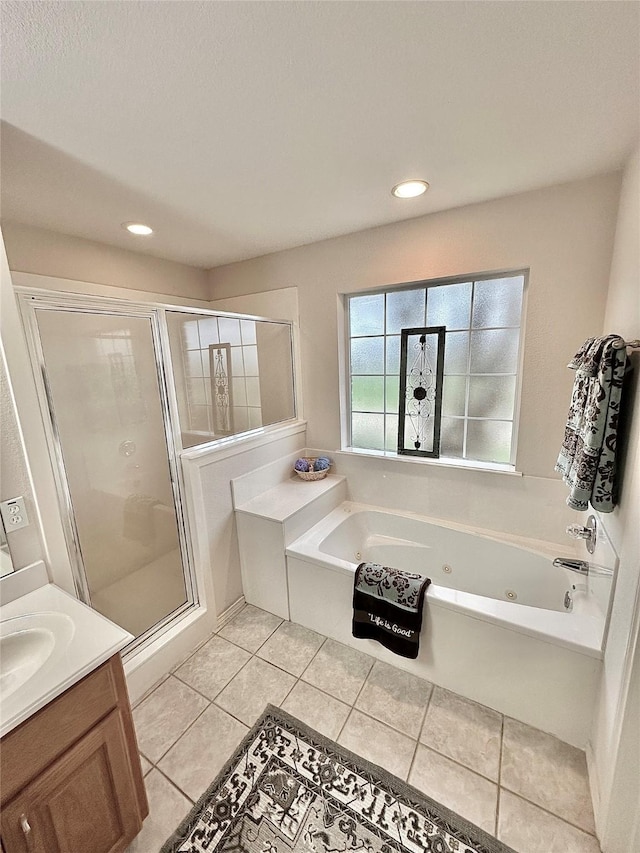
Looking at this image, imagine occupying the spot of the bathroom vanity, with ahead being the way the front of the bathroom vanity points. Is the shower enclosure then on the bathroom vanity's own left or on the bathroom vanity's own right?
on the bathroom vanity's own left

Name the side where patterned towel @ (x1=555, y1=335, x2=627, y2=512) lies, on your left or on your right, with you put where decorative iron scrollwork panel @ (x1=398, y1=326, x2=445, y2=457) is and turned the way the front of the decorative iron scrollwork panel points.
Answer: on your left

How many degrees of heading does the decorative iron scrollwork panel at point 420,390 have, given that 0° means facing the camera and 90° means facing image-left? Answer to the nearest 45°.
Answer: approximately 45°

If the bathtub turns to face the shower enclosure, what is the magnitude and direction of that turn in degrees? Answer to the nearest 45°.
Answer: approximately 45° to its right

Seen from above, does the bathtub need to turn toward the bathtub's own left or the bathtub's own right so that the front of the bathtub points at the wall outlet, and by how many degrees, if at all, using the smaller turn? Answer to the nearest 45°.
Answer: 0° — it already faces it

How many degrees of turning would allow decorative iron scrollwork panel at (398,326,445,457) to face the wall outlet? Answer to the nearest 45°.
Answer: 0° — it already faces it
